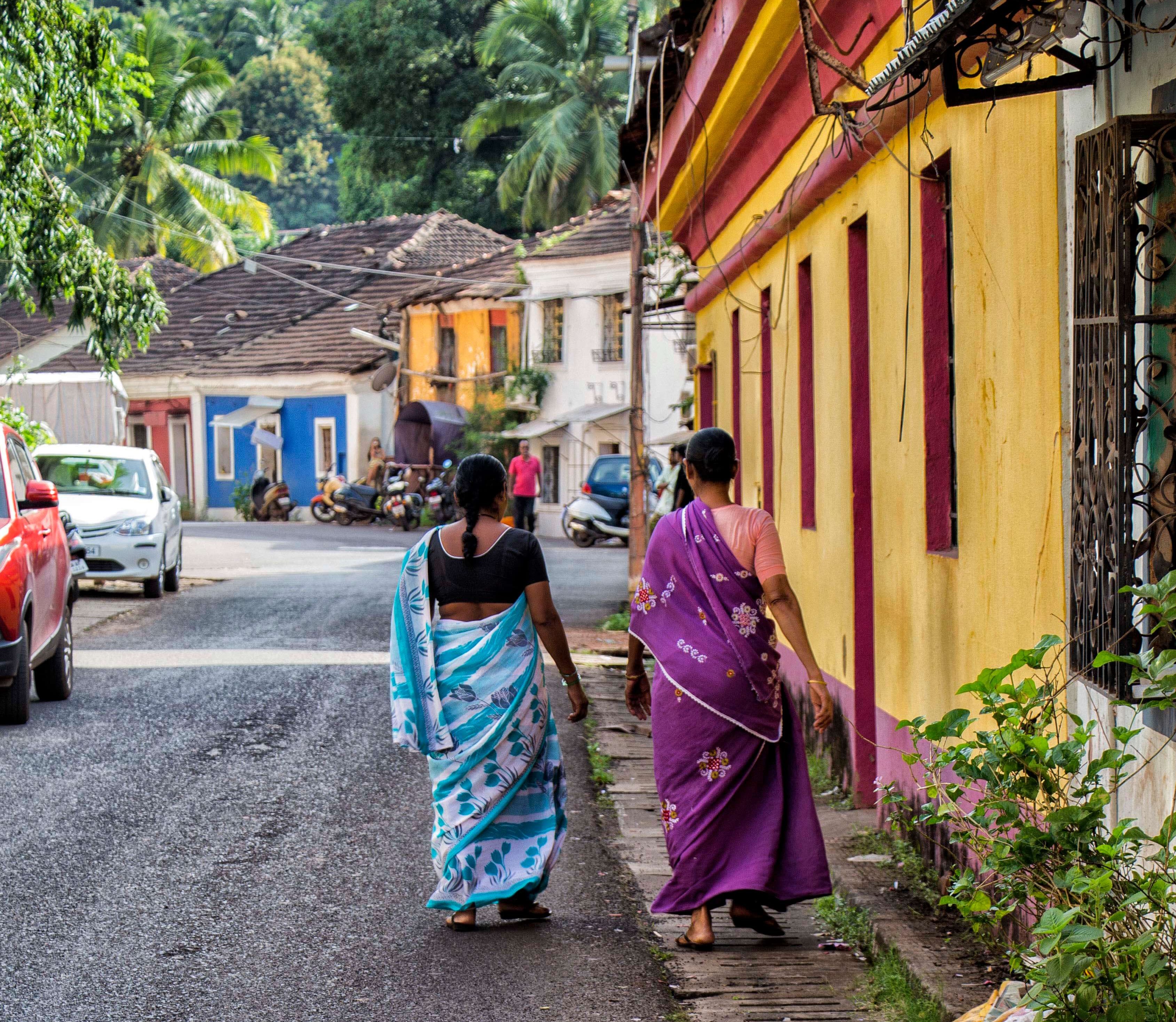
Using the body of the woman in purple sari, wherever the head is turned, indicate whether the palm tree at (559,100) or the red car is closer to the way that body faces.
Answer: the palm tree

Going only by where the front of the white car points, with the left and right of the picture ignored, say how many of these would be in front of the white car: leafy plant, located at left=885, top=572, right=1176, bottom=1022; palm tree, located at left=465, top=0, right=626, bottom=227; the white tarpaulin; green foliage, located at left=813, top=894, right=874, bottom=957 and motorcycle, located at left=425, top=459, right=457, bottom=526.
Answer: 2

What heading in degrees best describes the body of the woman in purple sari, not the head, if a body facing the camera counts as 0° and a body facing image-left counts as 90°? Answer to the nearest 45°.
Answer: approximately 180°

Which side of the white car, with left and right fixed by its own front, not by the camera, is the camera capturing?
front

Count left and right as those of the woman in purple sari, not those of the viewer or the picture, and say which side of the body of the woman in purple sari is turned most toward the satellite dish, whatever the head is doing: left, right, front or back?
front

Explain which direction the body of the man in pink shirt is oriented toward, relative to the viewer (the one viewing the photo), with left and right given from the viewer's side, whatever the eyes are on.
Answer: facing the viewer

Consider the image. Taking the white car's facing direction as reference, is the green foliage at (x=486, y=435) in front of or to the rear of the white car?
to the rear

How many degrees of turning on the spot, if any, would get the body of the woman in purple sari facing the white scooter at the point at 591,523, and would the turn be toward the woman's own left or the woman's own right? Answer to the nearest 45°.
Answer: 0° — they already face it

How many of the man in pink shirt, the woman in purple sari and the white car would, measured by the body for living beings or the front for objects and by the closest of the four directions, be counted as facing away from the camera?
1

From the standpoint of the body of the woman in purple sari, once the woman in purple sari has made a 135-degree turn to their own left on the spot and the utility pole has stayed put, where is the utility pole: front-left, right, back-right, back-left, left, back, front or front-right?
back-right

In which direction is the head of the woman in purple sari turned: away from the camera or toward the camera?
away from the camera
